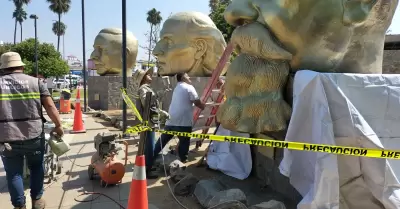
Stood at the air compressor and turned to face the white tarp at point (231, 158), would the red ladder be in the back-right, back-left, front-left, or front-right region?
front-left

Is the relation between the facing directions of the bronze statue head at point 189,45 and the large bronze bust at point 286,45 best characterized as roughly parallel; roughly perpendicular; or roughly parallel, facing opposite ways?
roughly parallel
